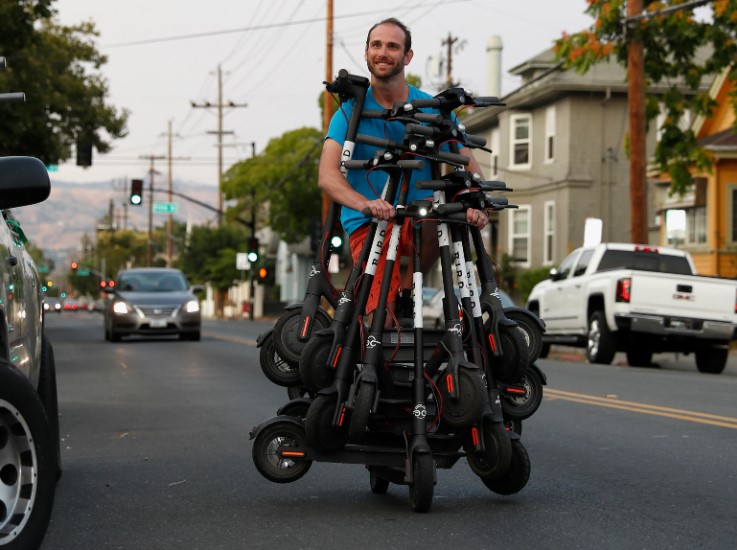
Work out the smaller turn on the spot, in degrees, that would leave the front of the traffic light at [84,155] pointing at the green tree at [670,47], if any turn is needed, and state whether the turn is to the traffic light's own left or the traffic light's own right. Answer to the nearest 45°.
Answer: approximately 135° to the traffic light's own right

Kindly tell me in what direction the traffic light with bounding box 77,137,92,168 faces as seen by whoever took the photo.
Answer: facing away from the viewer

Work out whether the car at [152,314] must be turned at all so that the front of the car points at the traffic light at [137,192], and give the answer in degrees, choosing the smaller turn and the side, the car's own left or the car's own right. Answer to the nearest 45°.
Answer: approximately 180°

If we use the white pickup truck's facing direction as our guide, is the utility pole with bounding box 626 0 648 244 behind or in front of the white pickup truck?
in front

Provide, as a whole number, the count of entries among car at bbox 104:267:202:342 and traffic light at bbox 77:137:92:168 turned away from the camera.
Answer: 1

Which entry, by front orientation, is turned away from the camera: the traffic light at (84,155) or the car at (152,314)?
the traffic light

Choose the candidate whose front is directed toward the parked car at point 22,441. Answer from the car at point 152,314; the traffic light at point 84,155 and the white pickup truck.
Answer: the car at point 152,314

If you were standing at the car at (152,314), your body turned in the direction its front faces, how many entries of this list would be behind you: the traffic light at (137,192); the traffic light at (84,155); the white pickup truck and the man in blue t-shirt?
2

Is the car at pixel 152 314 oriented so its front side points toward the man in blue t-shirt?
yes

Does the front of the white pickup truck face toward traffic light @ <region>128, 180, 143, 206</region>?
yes

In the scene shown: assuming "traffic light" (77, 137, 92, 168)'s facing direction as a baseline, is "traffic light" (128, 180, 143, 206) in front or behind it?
in front

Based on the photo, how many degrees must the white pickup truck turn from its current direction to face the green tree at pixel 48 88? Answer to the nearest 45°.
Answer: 0° — it already faces it

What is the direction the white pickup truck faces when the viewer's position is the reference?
facing away from the viewer and to the left of the viewer
